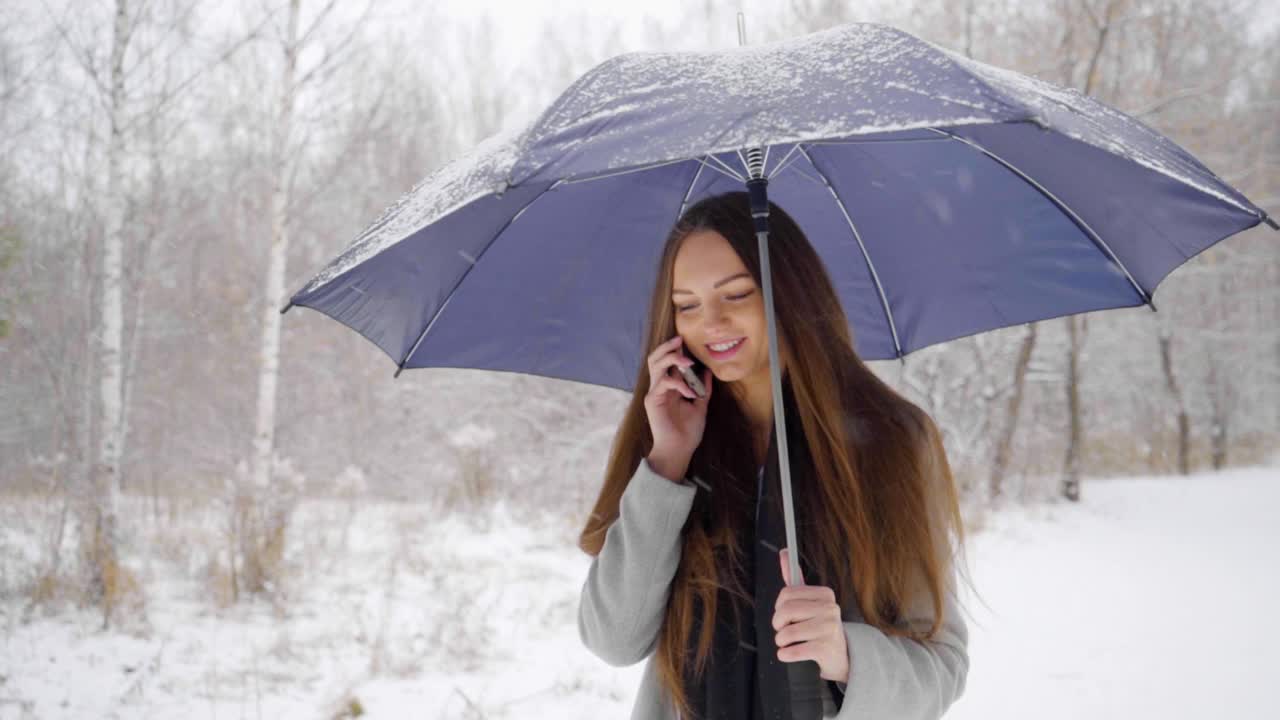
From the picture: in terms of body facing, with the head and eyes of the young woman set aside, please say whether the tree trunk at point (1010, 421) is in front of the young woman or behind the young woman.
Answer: behind

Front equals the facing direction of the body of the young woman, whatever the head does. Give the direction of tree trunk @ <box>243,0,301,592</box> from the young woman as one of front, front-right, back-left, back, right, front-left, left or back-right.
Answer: back-right

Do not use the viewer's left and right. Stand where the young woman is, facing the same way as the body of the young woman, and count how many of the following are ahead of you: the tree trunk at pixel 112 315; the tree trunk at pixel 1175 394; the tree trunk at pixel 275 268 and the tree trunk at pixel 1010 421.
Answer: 0

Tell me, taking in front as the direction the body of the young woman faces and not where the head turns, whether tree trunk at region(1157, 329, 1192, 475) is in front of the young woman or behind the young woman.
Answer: behind

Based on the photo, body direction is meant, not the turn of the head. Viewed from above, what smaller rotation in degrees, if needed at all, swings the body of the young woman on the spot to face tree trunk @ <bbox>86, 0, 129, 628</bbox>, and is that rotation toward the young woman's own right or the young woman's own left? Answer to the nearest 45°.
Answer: approximately 135° to the young woman's own right

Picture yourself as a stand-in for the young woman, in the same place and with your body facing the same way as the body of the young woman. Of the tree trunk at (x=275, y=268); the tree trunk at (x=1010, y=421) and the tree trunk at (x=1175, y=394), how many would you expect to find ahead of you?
0

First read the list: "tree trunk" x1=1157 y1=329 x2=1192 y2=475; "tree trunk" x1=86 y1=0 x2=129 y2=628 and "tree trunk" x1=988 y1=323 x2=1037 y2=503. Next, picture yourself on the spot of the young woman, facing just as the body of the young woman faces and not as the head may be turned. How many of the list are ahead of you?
0

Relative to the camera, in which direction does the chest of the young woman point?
toward the camera
